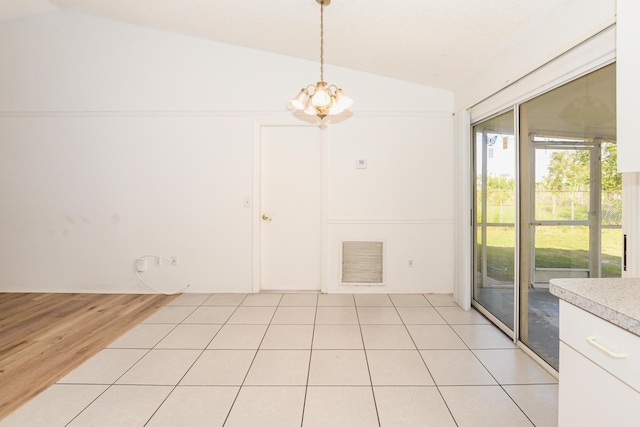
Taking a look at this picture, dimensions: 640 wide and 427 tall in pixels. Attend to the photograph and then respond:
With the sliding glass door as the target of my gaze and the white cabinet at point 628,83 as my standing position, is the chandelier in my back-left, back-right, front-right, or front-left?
front-left

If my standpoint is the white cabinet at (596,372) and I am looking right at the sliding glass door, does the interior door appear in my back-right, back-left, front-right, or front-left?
front-left

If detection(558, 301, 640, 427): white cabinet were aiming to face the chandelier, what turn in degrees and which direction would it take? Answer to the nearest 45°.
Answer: approximately 45° to its right

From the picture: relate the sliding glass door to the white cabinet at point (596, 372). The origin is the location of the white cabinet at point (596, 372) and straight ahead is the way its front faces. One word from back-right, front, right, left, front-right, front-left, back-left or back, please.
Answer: back-right

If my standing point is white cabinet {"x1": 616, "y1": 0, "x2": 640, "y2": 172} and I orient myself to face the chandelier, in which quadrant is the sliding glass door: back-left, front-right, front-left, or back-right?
front-right

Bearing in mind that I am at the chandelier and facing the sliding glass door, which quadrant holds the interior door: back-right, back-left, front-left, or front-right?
back-left

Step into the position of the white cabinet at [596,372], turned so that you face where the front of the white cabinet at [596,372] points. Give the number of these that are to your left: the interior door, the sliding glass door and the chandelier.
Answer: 0

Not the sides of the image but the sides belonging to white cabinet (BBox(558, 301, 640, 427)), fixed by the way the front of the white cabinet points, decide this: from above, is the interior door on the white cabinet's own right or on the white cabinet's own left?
on the white cabinet's own right
